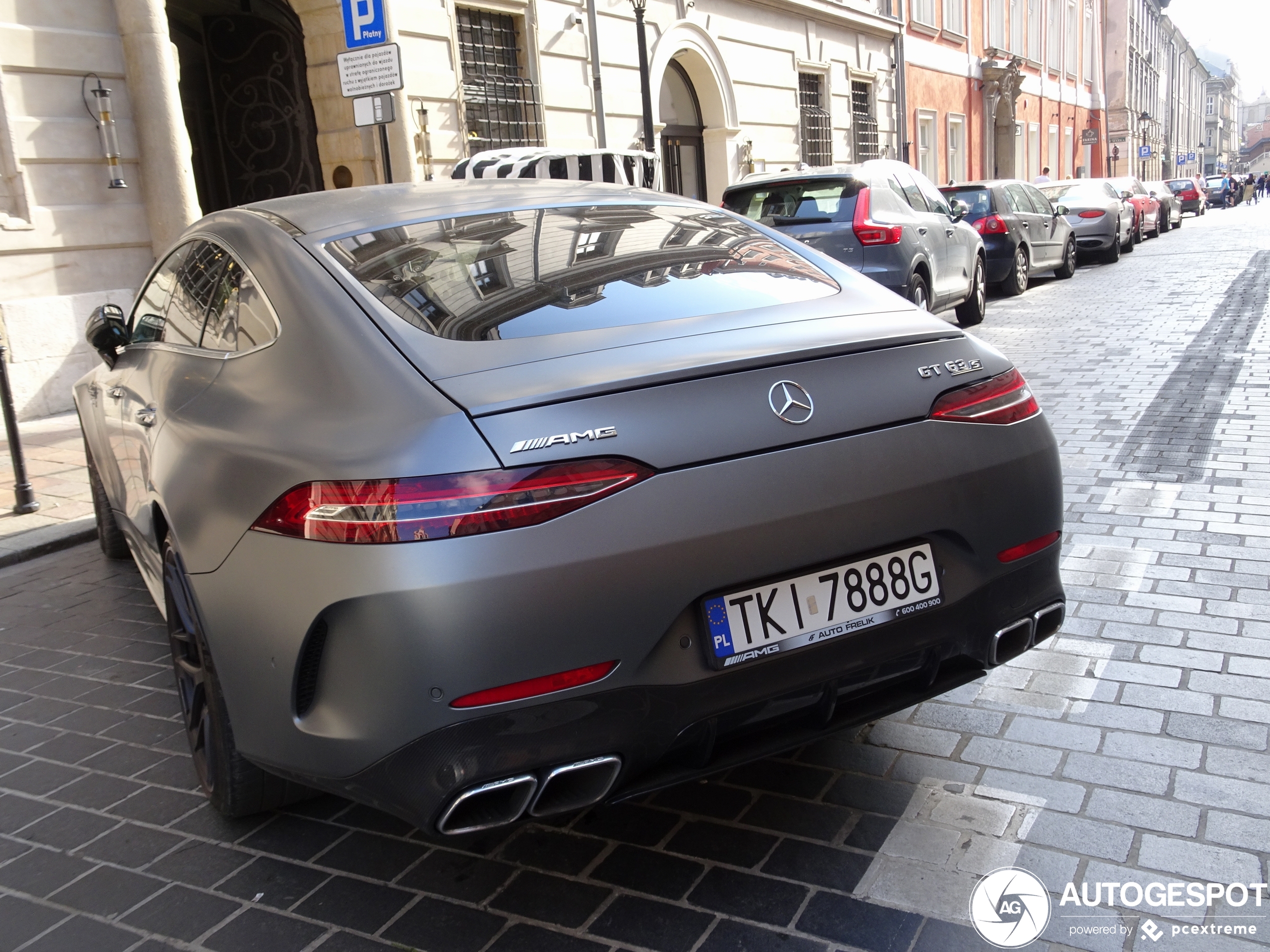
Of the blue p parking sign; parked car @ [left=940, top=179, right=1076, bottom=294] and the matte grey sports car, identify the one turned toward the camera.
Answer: the blue p parking sign

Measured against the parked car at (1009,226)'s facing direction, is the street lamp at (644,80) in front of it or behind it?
behind

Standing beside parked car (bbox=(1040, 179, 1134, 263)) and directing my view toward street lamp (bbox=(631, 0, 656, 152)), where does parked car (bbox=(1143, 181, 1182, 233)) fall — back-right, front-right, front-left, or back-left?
back-right

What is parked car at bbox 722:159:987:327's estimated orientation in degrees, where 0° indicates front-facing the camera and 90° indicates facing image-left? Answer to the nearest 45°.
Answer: approximately 225°

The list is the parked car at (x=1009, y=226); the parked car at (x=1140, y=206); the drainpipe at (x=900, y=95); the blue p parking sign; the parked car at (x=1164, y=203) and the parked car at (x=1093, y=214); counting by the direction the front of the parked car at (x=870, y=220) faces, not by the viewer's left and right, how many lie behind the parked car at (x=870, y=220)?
1

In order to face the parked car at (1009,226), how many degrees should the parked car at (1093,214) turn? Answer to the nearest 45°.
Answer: approximately 135° to its right

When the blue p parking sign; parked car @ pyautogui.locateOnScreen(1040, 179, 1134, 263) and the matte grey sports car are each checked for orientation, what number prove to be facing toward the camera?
1

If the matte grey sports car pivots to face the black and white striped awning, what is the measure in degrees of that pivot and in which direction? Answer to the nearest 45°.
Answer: approximately 45° to its right

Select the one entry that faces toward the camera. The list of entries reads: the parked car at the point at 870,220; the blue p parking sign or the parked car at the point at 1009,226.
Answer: the blue p parking sign

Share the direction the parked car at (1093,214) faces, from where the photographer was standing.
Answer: facing away from the viewer and to the right of the viewer

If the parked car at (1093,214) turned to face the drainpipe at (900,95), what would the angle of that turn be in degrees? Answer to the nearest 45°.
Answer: approximately 90° to its left

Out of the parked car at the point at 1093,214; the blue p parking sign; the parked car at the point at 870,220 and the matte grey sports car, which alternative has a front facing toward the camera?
the blue p parking sign

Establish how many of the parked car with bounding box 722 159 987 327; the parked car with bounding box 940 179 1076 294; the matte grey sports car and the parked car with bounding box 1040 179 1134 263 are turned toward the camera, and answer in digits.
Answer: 0

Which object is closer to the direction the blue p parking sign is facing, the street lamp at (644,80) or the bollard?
the bollard

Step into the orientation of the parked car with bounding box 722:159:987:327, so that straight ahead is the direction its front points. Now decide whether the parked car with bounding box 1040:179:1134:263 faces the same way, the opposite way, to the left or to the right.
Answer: the same way

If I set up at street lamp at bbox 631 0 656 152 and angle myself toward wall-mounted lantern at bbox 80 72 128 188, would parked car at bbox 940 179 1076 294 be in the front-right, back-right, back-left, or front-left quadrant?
back-left

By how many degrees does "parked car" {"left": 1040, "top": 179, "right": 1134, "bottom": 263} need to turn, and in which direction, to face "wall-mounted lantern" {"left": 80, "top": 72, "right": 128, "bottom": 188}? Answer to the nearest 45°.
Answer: approximately 180°

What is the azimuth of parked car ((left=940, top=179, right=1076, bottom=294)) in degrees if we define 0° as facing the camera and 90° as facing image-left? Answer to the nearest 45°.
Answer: approximately 225°

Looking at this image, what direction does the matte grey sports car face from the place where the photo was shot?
facing away from the viewer and to the left of the viewer

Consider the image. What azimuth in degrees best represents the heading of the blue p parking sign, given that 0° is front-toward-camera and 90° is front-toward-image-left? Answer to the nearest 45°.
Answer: approximately 0°

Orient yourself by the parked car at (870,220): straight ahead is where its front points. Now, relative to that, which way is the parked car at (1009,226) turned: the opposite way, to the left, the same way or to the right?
the same way

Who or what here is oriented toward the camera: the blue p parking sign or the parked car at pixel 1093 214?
the blue p parking sign
